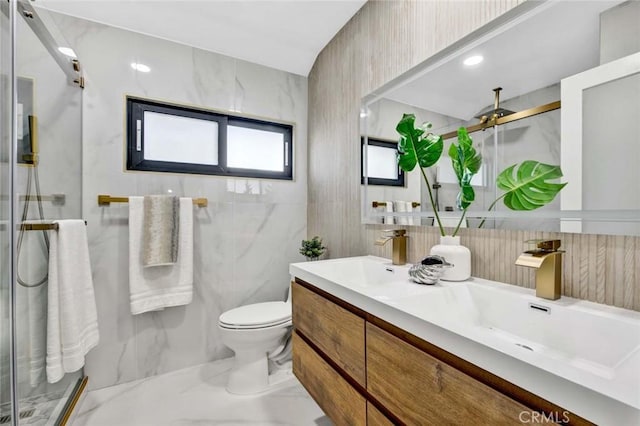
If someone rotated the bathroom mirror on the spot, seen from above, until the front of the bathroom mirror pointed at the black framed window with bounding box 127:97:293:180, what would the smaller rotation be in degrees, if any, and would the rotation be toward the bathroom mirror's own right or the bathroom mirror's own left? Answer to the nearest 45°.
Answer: approximately 45° to the bathroom mirror's own right

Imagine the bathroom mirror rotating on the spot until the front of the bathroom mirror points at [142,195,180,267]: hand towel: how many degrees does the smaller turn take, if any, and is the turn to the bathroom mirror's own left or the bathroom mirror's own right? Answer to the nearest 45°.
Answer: approximately 45° to the bathroom mirror's own right

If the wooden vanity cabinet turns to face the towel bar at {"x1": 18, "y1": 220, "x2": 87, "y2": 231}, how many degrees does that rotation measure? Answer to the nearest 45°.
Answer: approximately 45° to its right

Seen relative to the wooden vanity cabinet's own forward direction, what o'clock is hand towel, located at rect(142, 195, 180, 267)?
The hand towel is roughly at 2 o'clock from the wooden vanity cabinet.
